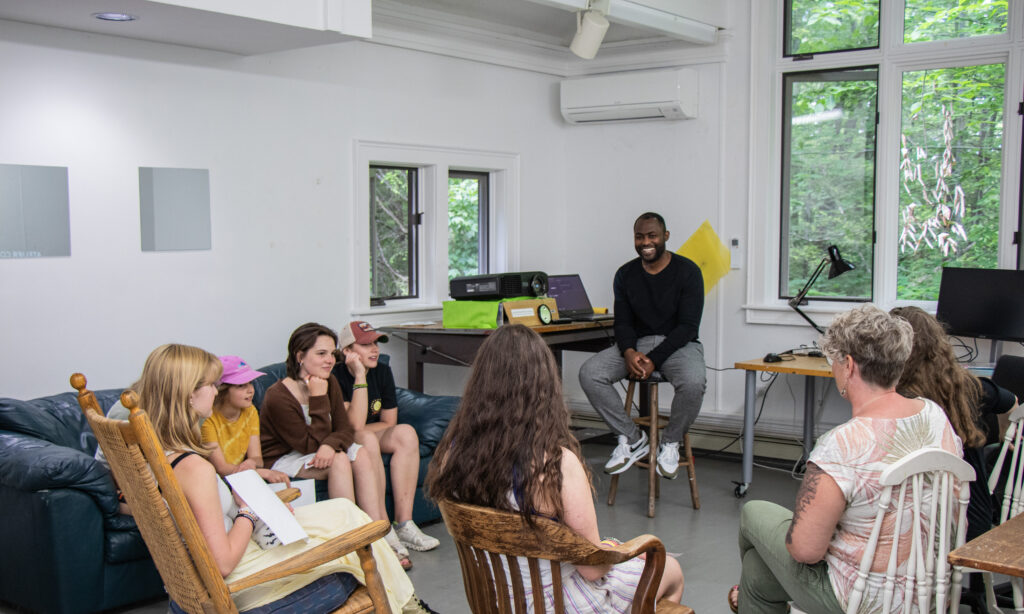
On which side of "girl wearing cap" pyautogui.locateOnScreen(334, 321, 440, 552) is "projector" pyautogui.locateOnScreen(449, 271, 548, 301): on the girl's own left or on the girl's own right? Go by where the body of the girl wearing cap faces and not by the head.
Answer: on the girl's own left

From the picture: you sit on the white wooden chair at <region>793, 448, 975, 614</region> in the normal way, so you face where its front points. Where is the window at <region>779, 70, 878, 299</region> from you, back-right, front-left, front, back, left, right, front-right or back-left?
front-right

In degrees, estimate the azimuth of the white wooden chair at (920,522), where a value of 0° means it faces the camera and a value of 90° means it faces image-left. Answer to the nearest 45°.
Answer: approximately 135°

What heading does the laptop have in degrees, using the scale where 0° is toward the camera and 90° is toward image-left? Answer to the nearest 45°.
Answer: approximately 315°

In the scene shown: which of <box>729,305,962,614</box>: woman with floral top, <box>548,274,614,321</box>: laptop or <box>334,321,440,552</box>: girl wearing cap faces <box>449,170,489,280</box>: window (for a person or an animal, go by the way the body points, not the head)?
the woman with floral top

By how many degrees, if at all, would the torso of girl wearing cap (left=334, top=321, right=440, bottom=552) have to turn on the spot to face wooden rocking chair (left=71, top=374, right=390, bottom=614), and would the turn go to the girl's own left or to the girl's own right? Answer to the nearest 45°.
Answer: approximately 45° to the girl's own right

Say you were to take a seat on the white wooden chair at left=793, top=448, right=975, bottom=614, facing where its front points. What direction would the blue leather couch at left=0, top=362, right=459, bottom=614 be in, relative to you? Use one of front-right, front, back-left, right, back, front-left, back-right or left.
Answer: front-left

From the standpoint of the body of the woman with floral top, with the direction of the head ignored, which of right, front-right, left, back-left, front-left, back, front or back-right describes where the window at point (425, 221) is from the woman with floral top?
front

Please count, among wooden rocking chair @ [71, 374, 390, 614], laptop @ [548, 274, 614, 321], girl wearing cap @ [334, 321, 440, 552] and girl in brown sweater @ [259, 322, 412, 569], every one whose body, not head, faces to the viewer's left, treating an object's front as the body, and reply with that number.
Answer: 0

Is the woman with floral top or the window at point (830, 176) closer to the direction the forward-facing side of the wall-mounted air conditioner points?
the woman with floral top

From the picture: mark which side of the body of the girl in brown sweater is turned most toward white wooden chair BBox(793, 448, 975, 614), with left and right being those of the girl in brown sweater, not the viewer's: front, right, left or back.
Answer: front

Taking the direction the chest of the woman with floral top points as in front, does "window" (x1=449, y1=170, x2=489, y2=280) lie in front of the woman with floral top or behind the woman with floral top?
in front

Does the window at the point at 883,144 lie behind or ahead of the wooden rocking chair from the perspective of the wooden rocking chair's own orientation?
ahead

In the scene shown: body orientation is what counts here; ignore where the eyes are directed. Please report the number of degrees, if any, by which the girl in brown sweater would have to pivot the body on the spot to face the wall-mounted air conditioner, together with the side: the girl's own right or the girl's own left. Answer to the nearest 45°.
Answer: approximately 90° to the girl's own left

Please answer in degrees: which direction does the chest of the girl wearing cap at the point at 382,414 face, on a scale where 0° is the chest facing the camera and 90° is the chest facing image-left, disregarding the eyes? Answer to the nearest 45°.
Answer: approximately 315°

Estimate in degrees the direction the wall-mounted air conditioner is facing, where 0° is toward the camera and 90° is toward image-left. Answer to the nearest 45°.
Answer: approximately 45°
